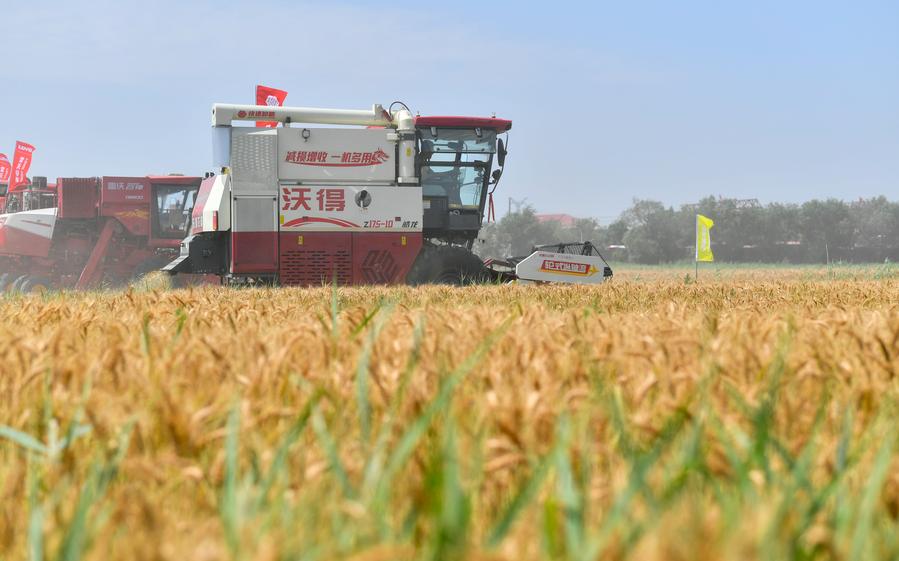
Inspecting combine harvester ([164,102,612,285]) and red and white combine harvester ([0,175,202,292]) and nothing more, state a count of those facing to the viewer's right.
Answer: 2

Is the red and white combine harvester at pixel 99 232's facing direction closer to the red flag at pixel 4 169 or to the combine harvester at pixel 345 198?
the combine harvester

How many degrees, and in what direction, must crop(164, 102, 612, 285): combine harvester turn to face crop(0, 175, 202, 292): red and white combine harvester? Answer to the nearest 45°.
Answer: approximately 135° to its left

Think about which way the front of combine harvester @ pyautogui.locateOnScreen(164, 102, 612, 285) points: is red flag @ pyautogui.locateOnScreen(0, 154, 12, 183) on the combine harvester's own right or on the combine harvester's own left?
on the combine harvester's own left

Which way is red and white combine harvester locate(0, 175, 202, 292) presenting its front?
to the viewer's right

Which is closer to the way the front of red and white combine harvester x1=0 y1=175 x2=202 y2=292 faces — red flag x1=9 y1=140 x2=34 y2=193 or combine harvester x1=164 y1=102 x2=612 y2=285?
the combine harvester

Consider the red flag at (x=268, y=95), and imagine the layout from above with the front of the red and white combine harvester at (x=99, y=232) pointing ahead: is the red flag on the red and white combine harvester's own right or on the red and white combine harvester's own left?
on the red and white combine harvester's own right

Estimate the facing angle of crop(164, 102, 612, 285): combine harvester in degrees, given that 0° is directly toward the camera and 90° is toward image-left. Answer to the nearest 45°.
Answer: approximately 270°
